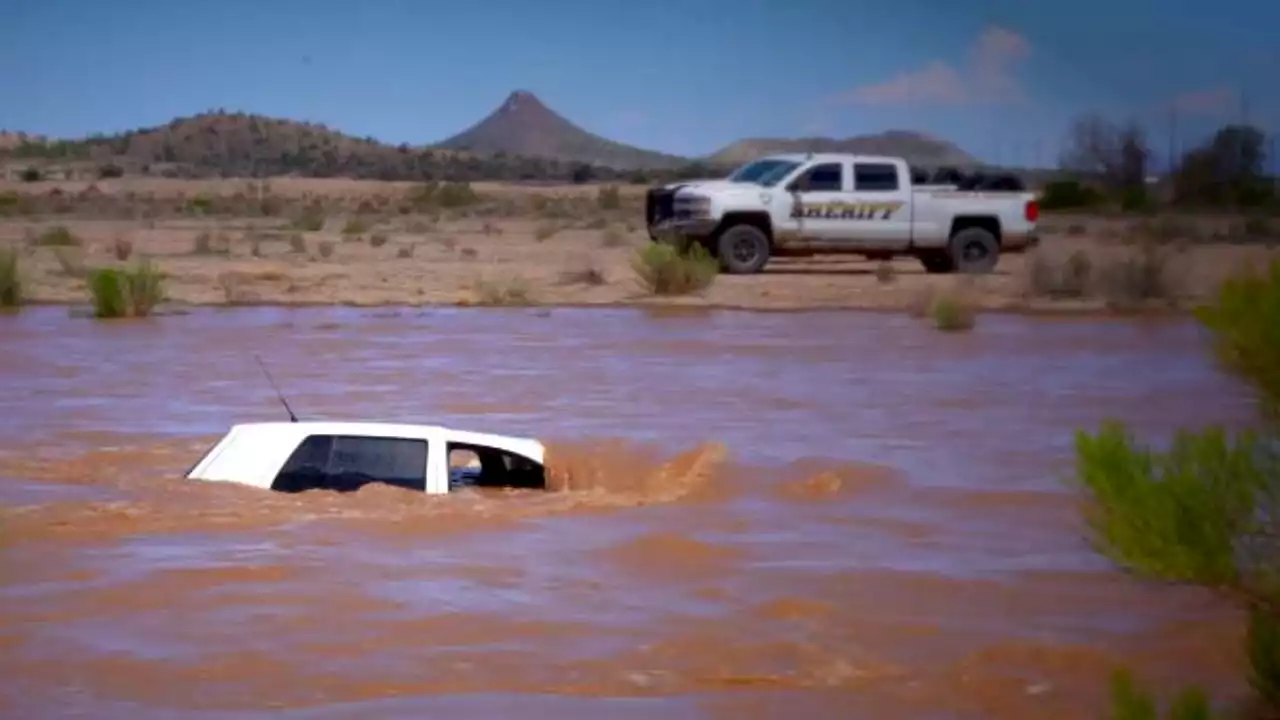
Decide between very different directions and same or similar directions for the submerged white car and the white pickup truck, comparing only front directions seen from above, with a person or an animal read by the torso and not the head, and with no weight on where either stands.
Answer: very different directions

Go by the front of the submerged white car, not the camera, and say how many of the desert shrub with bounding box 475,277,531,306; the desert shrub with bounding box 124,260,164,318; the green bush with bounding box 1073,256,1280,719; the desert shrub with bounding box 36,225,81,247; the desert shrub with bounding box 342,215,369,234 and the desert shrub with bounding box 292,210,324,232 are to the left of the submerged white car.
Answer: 5

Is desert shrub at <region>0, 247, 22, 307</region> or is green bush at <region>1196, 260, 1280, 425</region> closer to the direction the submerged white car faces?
the green bush

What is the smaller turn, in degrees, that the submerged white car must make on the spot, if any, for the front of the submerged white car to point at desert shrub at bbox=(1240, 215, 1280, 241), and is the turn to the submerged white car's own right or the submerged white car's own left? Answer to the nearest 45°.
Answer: approximately 45° to the submerged white car's own left

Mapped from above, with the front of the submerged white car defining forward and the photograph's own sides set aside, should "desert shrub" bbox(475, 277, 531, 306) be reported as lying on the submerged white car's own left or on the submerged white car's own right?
on the submerged white car's own left

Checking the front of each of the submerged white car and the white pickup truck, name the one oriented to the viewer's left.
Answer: the white pickup truck

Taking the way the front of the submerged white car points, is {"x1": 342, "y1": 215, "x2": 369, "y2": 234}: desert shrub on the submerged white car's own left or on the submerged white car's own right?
on the submerged white car's own left

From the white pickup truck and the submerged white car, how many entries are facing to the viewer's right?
1

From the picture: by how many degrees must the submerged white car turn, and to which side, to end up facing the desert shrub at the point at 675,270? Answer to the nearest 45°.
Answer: approximately 90° to its left

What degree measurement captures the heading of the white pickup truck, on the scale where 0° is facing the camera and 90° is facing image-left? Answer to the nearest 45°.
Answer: approximately 90°

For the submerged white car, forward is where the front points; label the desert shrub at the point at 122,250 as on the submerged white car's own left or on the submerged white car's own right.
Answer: on the submerged white car's own left

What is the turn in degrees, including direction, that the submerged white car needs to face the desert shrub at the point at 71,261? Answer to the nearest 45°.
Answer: approximately 90° to its left

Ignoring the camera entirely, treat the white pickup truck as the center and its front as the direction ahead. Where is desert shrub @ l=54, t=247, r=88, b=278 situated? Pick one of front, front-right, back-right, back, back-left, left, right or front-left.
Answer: front

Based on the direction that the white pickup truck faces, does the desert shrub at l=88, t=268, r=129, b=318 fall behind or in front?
in front

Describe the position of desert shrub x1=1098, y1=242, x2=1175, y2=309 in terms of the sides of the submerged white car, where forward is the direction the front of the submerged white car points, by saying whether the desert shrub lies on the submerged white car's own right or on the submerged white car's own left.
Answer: on the submerged white car's own left

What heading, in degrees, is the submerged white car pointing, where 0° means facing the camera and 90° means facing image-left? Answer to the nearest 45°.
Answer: approximately 270°
